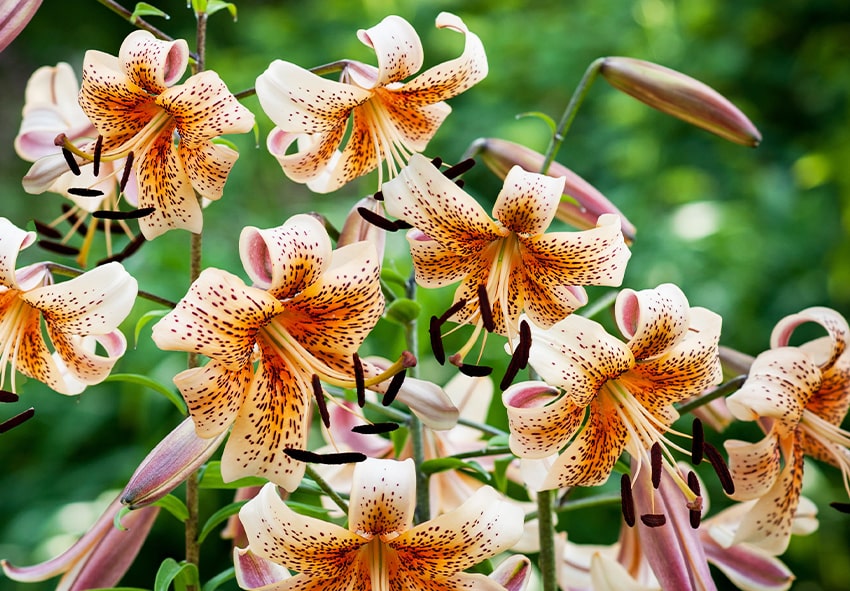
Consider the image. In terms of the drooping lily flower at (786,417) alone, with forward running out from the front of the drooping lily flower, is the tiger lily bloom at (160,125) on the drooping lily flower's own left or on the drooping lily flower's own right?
on the drooping lily flower's own right
